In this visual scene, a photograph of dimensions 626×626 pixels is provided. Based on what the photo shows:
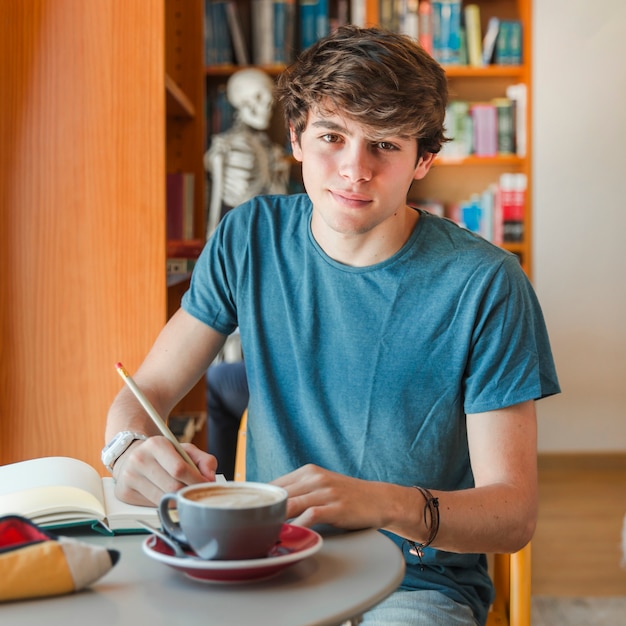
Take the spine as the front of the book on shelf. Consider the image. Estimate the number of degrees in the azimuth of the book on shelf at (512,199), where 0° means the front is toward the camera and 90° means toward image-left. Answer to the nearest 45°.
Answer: approximately 0°

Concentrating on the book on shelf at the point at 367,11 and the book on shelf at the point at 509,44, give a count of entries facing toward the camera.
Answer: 2

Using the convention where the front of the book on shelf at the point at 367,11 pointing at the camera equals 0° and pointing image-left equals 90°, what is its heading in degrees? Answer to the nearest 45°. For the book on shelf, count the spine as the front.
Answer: approximately 0°
